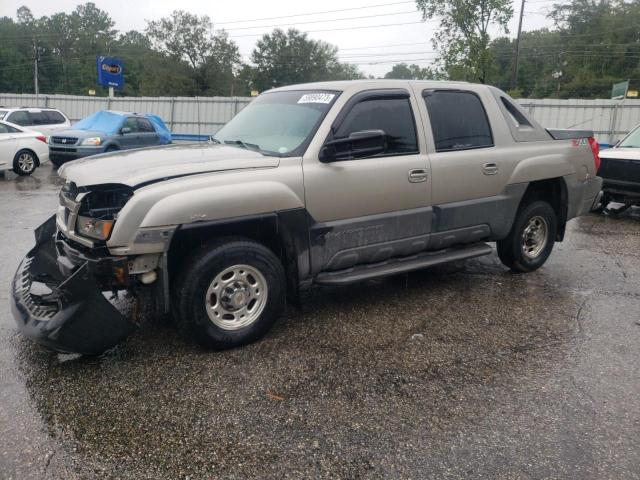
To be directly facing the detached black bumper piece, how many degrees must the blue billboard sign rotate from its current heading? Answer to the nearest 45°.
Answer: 0° — it already faces it

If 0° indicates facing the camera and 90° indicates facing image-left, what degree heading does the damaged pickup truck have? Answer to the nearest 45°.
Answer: approximately 45°

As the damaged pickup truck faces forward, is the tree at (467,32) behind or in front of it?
behind

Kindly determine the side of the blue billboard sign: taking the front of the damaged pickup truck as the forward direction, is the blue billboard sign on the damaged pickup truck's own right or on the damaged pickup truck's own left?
on the damaged pickup truck's own right

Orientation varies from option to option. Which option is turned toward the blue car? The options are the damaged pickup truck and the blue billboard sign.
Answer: the blue billboard sign

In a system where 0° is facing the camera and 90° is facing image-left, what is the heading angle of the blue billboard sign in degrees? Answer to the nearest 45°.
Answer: approximately 0°

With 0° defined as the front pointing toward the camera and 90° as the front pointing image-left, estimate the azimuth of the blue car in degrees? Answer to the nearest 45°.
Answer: approximately 45°

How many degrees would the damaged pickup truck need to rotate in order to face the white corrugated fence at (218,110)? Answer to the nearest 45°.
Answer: approximately 135° to its right
